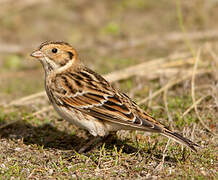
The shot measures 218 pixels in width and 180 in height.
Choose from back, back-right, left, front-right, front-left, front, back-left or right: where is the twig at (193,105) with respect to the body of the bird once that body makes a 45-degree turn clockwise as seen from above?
right

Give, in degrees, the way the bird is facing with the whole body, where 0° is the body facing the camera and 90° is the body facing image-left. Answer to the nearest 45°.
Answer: approximately 90°
